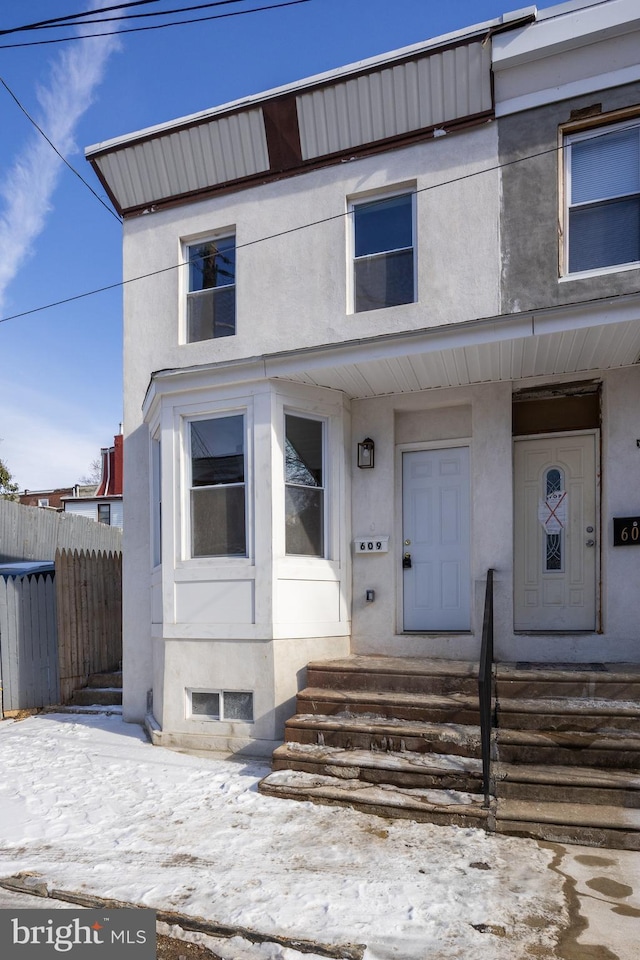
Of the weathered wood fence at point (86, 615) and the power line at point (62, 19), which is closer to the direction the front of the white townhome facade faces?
the power line

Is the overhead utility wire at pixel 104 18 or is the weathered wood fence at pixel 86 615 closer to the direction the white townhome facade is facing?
the overhead utility wire

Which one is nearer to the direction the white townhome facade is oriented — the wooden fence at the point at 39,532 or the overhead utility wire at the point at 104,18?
the overhead utility wire

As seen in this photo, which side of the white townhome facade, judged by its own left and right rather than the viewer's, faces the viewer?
front
